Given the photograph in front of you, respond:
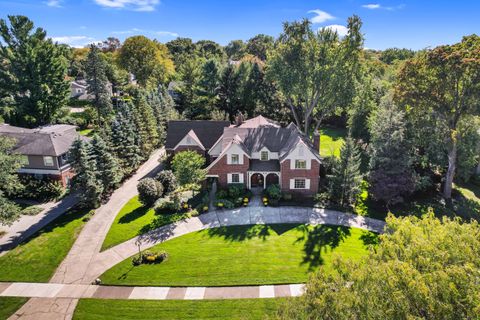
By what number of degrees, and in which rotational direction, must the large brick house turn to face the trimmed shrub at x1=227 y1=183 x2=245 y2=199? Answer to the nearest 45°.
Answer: approximately 45° to its right

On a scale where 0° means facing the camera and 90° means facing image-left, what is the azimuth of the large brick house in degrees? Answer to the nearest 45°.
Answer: approximately 0°

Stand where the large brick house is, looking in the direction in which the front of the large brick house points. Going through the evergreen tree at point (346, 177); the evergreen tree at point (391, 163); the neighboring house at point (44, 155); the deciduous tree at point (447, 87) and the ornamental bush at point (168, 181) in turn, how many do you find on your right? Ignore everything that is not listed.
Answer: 2

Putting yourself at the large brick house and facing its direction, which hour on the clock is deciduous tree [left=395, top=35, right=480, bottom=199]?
The deciduous tree is roughly at 9 o'clock from the large brick house.

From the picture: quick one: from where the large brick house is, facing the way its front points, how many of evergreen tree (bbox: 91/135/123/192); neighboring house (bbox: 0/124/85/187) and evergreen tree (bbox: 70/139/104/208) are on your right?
3

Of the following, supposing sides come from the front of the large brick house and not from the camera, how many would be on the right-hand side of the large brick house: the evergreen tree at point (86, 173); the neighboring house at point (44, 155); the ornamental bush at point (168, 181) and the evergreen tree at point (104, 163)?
4

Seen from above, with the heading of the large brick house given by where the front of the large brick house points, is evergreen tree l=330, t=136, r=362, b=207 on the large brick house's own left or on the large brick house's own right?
on the large brick house's own left

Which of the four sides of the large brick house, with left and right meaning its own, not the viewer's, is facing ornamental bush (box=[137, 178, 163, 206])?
right

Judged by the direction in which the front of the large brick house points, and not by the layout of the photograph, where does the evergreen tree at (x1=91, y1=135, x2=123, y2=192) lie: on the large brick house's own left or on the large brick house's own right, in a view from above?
on the large brick house's own right

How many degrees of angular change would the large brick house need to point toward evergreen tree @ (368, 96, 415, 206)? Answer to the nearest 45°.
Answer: approximately 90° to its left

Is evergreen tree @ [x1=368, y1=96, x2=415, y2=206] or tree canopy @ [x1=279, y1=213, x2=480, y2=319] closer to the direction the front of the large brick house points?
the tree canopy

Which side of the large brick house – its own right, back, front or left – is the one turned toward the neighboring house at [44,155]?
right
